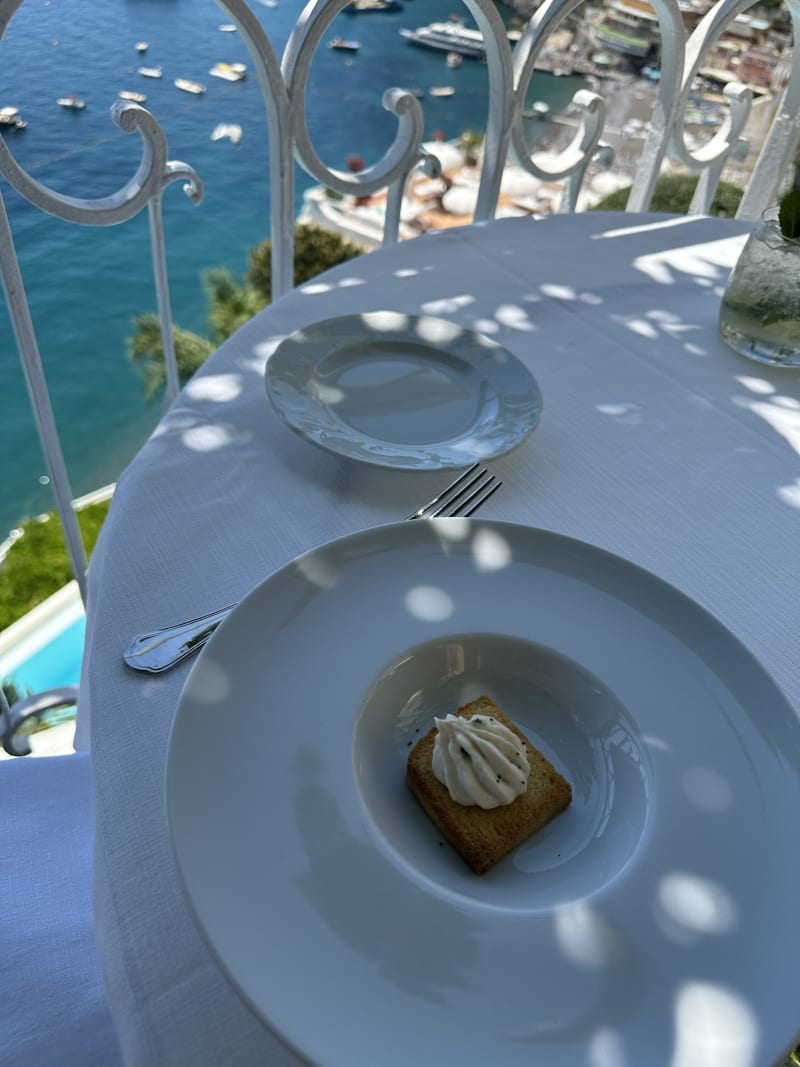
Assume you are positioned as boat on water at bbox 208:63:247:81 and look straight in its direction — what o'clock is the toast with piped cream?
The toast with piped cream is roughly at 9 o'clock from the boat on water.

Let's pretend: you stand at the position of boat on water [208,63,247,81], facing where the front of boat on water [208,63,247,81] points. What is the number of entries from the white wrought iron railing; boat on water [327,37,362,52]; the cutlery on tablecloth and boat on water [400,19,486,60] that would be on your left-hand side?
2

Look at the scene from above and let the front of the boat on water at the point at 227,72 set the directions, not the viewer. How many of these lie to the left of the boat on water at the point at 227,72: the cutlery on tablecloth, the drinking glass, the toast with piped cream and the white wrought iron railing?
4

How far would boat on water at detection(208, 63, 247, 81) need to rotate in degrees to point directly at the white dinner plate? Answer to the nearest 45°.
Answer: approximately 90° to its left

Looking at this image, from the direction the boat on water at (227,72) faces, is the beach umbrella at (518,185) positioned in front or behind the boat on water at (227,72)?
behind

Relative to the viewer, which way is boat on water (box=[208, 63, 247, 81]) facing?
to the viewer's left

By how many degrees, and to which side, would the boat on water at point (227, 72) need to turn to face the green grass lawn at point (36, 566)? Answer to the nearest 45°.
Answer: approximately 90° to its left

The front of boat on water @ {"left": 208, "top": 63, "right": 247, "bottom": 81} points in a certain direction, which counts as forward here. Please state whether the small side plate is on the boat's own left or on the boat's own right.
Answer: on the boat's own left
